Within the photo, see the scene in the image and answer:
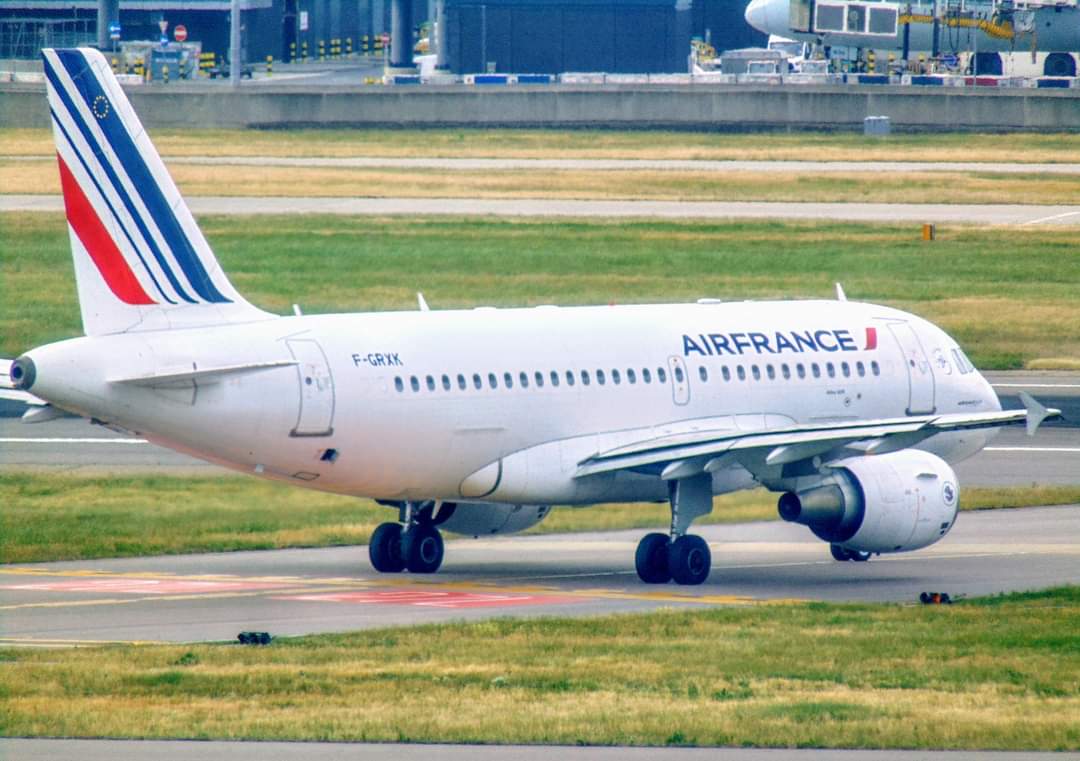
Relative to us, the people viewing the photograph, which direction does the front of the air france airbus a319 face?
facing away from the viewer and to the right of the viewer
